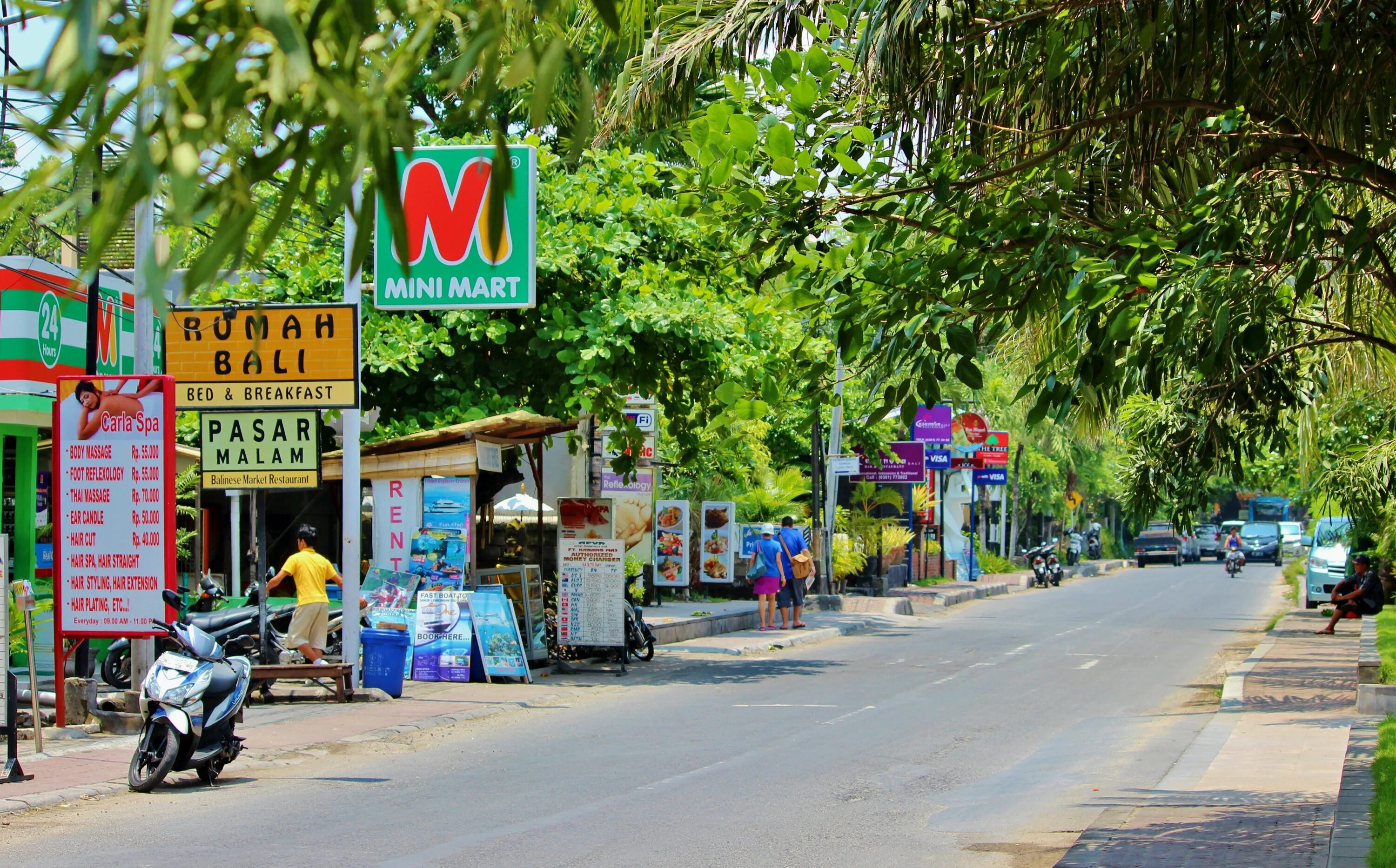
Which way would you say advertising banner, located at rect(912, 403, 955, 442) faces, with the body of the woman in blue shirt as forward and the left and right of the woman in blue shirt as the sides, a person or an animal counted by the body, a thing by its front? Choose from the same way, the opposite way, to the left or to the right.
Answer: the opposite way

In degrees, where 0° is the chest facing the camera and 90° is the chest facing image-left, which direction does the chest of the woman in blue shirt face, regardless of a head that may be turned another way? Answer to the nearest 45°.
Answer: approximately 180°

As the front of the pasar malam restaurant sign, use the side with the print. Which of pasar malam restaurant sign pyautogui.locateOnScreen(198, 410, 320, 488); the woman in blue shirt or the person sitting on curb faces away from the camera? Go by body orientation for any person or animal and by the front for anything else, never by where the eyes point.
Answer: the woman in blue shirt

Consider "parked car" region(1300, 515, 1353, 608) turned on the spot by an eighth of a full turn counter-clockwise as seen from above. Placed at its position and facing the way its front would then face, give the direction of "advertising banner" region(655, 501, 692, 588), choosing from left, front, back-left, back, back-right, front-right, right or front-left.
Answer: right

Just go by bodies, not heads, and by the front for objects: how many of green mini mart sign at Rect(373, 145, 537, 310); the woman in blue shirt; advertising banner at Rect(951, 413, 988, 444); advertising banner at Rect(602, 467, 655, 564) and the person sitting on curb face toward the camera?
3
